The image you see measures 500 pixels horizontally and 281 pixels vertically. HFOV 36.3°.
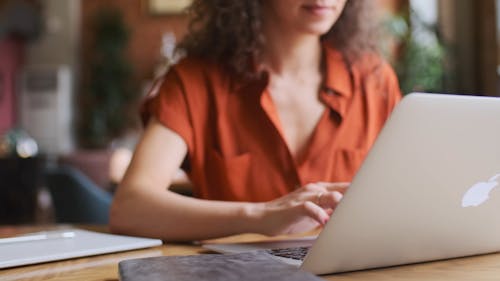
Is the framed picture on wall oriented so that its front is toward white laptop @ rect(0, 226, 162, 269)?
yes

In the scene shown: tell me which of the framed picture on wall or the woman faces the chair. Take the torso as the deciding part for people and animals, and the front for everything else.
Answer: the framed picture on wall

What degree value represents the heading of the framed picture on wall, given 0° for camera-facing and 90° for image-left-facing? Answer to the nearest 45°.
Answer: approximately 0°

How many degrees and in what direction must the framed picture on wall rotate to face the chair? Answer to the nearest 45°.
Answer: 0° — it already faces it

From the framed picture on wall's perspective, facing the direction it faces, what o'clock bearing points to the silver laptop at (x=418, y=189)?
The silver laptop is roughly at 12 o'clock from the framed picture on wall.

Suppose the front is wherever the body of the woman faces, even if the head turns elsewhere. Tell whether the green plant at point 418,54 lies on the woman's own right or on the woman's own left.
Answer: on the woman's own left

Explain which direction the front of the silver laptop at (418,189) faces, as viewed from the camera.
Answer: facing away from the viewer and to the left of the viewer

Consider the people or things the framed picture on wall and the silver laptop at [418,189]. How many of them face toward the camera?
1

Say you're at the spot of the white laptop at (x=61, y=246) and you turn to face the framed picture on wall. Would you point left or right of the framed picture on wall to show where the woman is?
right

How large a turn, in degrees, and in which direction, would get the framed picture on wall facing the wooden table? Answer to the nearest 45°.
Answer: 0° — it already faces it
